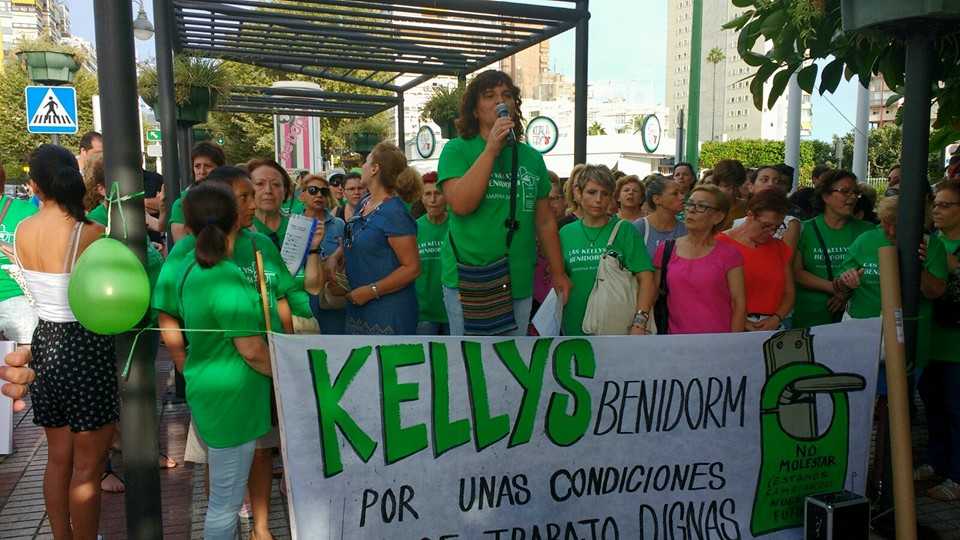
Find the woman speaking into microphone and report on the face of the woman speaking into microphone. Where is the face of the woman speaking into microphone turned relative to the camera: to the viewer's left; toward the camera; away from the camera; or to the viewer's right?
toward the camera

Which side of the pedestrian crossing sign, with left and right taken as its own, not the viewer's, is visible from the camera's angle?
front

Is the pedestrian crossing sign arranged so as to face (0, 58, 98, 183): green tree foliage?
no

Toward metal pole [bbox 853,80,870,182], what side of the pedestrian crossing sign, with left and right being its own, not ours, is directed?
left

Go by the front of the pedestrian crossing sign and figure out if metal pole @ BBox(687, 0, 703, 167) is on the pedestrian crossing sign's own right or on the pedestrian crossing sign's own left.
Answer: on the pedestrian crossing sign's own left

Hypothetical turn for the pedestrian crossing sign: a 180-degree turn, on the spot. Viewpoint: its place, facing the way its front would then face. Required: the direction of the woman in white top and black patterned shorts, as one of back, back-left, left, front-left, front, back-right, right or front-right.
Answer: back

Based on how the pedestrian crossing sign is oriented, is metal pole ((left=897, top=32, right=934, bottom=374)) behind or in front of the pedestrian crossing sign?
in front

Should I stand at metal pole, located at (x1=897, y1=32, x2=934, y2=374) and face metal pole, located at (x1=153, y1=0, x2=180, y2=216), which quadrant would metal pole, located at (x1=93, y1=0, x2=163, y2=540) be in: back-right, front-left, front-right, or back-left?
front-left

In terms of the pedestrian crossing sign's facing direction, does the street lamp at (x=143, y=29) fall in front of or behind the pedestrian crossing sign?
behind

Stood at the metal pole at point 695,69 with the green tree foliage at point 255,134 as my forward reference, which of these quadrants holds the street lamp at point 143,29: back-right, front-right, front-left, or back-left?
front-left

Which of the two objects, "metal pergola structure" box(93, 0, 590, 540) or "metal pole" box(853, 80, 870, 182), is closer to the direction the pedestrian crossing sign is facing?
the metal pergola structure
